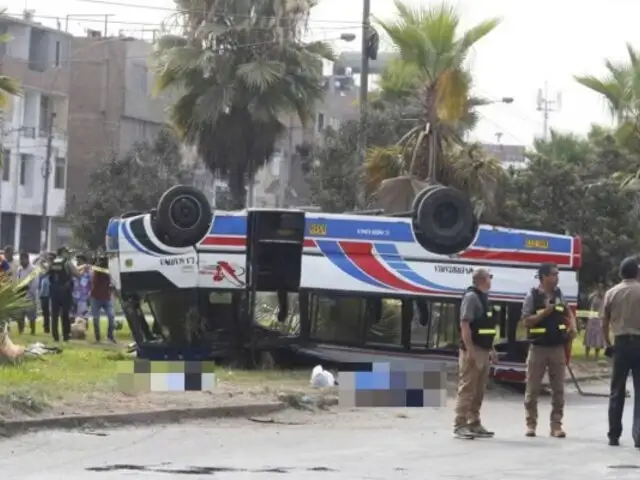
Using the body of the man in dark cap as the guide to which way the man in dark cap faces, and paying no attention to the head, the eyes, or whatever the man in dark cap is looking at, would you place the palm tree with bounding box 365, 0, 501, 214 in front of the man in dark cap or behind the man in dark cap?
in front

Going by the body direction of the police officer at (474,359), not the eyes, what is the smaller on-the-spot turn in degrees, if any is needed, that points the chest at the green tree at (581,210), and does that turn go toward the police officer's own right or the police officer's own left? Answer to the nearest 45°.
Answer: approximately 90° to the police officer's own left
